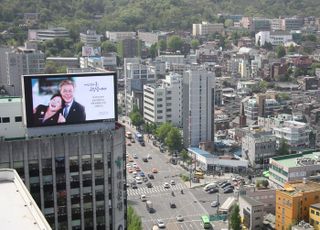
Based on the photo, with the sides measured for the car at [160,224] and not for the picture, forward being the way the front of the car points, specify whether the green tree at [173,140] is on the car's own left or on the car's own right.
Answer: on the car's own left

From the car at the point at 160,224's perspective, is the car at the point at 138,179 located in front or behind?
behind

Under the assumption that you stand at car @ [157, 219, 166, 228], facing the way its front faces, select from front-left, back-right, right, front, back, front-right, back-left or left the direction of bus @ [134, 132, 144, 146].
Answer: back-left

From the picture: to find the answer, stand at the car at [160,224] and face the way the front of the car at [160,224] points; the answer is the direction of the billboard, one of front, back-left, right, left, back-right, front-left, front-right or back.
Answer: front-right

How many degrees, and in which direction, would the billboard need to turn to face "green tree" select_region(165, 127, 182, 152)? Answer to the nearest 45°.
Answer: approximately 180°

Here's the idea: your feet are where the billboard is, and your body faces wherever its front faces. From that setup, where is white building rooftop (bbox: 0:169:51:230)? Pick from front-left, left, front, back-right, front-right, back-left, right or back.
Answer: front

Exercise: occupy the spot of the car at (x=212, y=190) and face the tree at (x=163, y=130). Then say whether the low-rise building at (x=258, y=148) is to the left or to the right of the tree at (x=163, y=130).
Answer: right

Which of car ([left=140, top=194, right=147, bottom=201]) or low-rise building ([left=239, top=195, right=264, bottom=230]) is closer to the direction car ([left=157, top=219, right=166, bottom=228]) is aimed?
the low-rise building

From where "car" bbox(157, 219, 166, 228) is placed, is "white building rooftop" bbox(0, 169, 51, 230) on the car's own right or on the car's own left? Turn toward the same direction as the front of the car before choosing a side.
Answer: on the car's own right

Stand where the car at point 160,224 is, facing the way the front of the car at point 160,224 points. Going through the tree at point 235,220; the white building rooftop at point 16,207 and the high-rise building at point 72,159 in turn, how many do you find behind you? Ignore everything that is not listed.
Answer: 0

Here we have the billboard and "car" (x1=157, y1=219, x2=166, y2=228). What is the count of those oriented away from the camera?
0

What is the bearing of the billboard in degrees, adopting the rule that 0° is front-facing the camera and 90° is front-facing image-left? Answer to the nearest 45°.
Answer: approximately 0°

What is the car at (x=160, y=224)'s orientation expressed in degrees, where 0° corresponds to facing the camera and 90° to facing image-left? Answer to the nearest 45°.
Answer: approximately 315°

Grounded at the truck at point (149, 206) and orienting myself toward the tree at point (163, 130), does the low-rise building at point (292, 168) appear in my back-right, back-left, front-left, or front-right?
front-right
